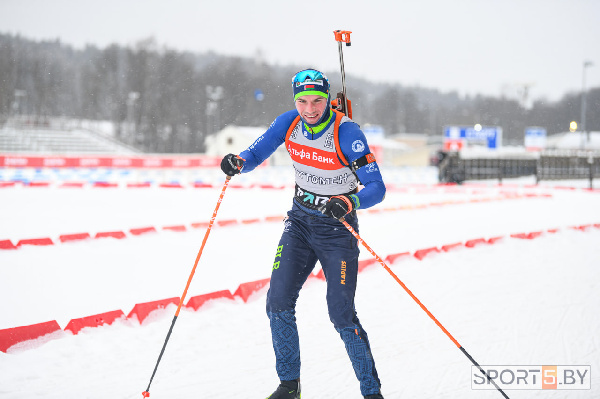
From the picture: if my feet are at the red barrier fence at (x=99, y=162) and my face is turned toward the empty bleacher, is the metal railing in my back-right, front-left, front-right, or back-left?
back-right

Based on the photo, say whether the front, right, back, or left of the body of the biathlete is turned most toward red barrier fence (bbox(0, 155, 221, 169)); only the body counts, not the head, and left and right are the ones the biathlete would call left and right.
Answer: back

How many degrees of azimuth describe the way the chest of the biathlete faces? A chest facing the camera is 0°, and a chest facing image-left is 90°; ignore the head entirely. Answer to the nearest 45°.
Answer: approximately 0°

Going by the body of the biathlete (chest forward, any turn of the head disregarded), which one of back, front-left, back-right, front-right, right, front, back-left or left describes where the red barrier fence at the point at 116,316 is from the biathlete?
back-right

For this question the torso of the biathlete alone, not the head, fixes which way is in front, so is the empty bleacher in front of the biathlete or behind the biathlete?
behind

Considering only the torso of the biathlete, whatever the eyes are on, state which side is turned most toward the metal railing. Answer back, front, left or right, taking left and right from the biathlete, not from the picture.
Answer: back

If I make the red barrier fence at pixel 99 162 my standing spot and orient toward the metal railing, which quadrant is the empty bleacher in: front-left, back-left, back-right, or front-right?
back-left
